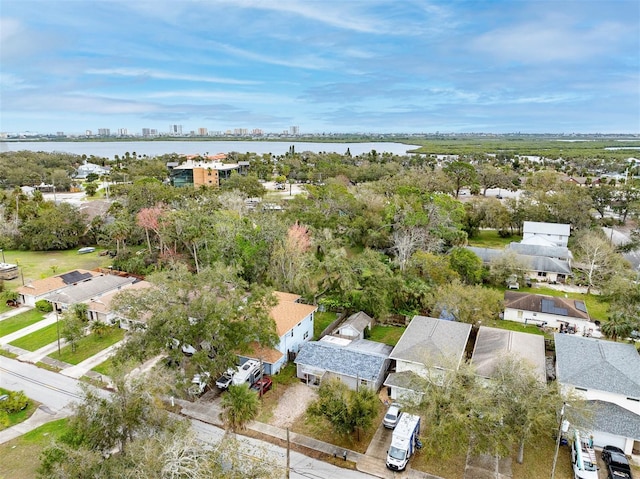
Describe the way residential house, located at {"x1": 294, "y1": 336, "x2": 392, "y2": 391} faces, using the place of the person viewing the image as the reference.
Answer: facing the viewer

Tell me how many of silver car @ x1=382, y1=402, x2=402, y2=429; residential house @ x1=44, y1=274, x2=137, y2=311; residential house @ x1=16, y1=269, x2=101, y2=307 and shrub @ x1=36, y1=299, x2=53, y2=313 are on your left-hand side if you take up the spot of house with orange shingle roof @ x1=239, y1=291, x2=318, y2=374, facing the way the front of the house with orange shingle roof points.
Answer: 1

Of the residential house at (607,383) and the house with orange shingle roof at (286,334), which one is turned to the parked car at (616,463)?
the residential house

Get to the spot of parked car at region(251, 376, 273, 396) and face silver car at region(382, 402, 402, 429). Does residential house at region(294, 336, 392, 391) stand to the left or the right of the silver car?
left

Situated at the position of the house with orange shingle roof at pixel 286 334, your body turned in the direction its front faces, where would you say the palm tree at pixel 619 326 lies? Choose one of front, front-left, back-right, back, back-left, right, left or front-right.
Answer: back-left

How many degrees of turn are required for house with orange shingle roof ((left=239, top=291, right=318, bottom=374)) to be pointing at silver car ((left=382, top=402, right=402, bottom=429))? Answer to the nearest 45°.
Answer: approximately 90° to its left

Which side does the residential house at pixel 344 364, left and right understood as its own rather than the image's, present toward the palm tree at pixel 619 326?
left

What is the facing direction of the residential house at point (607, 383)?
toward the camera

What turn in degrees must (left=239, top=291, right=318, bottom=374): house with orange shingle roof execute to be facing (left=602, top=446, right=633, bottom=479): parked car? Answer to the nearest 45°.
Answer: approximately 90° to its left

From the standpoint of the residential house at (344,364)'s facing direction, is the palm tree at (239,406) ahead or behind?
ahead

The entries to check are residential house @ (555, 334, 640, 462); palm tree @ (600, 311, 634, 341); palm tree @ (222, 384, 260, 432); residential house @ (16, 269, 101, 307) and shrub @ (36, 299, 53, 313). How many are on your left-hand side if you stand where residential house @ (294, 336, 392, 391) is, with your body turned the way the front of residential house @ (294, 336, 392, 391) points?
2

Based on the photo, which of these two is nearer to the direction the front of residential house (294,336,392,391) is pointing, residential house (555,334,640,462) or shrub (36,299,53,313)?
the residential house

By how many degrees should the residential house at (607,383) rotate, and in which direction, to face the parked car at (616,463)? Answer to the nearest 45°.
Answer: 0° — it already faces it

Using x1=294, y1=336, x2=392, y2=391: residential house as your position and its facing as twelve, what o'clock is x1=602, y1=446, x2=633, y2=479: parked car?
The parked car is roughly at 10 o'clock from the residential house.

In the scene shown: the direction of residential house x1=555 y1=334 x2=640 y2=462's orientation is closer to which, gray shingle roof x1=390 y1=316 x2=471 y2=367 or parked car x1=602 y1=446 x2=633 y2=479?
the parked car

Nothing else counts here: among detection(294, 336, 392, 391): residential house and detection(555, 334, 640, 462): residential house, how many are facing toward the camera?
2

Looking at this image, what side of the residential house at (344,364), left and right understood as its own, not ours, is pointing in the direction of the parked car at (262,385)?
right

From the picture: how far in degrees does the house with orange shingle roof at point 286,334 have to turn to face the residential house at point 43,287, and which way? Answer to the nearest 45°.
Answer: approximately 90° to its right
